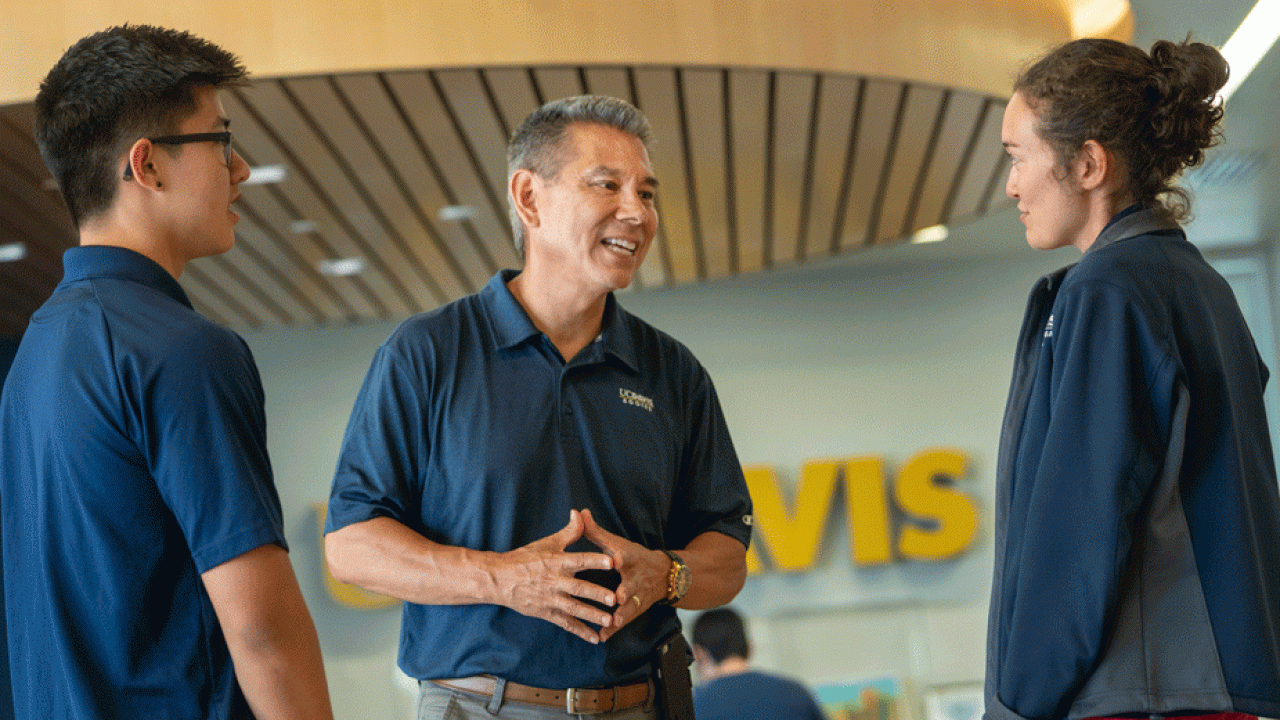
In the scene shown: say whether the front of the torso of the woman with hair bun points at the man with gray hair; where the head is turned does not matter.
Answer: yes

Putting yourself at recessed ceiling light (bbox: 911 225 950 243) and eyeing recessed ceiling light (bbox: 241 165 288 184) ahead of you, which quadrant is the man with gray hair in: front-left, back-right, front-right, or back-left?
front-left

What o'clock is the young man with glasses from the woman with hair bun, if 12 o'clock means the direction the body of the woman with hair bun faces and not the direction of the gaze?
The young man with glasses is roughly at 11 o'clock from the woman with hair bun.

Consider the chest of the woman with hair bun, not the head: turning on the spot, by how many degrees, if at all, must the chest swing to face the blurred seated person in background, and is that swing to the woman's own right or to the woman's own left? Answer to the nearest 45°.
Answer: approximately 45° to the woman's own right

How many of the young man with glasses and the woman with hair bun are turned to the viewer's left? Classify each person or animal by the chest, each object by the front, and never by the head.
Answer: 1

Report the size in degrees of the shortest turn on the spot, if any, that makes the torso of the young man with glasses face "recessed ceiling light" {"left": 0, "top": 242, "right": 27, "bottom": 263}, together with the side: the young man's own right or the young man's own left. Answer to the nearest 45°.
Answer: approximately 45° to the young man's own left

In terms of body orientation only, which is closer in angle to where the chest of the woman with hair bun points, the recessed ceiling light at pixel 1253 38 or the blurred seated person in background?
the blurred seated person in background

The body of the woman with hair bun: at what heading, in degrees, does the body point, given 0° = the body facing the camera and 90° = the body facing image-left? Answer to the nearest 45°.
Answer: approximately 90°

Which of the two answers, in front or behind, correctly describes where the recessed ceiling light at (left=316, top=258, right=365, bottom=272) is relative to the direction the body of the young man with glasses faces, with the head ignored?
in front

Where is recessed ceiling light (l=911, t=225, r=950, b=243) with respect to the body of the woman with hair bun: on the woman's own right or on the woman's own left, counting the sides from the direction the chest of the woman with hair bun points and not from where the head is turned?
on the woman's own right

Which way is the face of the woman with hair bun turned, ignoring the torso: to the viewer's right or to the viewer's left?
to the viewer's left

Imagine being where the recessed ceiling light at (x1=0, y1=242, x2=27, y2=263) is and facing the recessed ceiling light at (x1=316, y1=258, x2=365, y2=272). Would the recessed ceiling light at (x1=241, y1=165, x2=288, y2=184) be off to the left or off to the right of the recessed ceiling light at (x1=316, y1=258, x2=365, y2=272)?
right

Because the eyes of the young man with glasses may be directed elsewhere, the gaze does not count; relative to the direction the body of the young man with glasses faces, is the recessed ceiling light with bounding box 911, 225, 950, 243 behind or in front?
in front

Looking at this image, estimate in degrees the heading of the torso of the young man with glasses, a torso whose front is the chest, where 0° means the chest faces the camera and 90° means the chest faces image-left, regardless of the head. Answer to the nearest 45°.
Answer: approximately 225°

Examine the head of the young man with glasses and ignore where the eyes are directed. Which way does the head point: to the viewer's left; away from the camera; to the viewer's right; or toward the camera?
to the viewer's right

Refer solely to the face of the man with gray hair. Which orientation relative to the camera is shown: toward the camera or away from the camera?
toward the camera
